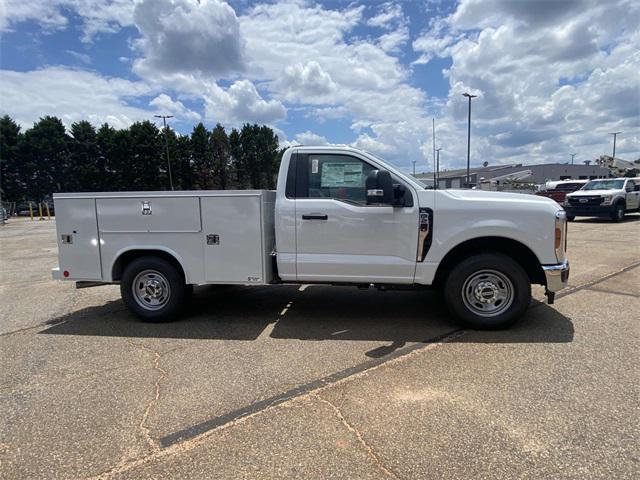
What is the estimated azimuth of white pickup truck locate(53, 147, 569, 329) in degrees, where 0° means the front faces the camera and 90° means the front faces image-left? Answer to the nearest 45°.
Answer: approximately 270°

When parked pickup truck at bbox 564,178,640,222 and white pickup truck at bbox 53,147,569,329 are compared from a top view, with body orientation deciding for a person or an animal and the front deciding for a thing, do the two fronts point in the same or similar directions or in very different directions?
very different directions

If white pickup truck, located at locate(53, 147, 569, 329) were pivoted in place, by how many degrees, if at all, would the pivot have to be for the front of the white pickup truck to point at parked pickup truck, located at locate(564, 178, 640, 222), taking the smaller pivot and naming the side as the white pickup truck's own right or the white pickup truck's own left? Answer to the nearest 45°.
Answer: approximately 45° to the white pickup truck's own left

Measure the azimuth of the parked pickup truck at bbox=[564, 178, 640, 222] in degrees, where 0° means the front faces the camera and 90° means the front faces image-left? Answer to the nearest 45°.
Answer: approximately 45°

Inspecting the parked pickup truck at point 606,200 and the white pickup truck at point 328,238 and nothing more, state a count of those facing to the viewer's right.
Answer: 1

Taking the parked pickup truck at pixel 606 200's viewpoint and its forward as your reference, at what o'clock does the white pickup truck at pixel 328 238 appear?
The white pickup truck is roughly at 11 o'clock from the parked pickup truck.
